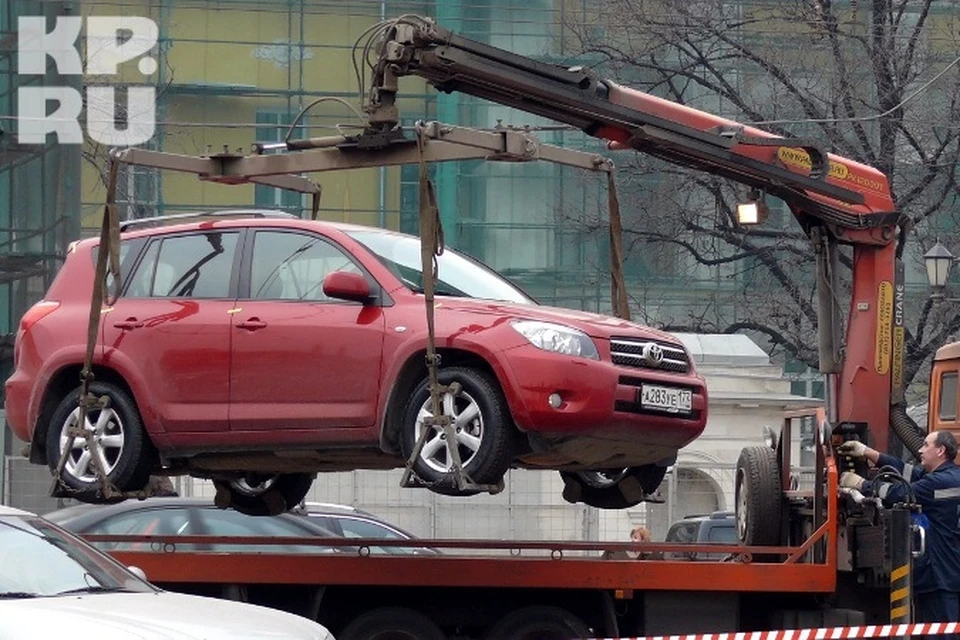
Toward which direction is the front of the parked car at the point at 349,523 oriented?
to the viewer's right

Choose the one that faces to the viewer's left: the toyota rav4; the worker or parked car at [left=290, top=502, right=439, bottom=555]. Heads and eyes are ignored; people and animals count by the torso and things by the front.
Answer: the worker

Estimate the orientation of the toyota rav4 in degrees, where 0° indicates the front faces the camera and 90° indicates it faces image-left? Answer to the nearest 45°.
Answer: approximately 315°

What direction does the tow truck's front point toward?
to the viewer's right

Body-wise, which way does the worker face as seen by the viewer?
to the viewer's left

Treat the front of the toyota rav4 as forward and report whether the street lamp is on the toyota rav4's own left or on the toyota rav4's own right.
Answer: on the toyota rav4's own left

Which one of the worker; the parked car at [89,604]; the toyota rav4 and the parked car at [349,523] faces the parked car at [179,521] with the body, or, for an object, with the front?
the worker

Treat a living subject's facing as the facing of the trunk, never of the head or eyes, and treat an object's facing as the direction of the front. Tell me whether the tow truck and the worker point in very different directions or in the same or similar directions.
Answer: very different directions

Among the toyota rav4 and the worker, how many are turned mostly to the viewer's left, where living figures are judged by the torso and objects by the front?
1

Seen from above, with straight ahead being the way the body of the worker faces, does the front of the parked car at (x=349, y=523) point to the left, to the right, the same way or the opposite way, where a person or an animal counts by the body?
the opposite way

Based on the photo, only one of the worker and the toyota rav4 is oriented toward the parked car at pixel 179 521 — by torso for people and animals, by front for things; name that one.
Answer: the worker

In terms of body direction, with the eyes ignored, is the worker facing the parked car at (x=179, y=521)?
yes

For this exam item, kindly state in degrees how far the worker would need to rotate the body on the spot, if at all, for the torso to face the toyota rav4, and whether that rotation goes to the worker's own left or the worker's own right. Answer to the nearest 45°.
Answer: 0° — they already face it

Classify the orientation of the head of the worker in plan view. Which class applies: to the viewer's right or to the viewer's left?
to the viewer's left
